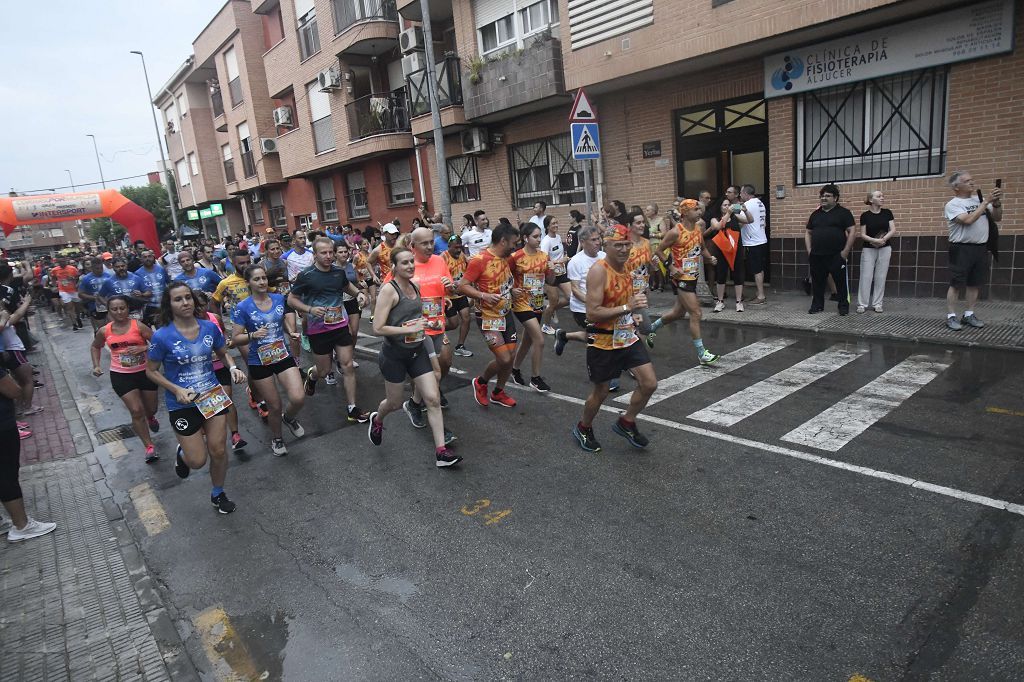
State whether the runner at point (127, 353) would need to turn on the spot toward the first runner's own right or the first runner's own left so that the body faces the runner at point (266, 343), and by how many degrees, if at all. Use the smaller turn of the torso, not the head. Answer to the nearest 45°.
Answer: approximately 45° to the first runner's own left

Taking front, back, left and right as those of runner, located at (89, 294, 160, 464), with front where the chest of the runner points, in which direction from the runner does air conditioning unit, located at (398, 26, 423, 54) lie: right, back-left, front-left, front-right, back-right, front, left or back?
back-left

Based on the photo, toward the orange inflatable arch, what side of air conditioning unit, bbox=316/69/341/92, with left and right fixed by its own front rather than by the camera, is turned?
right

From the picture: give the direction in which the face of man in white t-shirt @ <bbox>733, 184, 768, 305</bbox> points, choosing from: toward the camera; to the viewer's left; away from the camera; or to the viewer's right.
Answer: to the viewer's left

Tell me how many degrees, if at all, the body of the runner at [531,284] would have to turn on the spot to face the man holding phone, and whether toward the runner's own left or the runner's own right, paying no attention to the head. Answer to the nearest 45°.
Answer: approximately 45° to the runner's own left

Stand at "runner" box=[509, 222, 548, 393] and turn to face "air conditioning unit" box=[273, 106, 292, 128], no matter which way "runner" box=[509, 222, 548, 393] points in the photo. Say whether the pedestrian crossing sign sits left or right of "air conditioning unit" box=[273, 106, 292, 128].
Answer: right

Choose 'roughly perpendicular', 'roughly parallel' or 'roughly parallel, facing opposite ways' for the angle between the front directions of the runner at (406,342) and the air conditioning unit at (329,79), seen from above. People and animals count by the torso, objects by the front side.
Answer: roughly perpendicular

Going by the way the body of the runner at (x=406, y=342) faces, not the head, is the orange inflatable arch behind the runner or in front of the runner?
behind

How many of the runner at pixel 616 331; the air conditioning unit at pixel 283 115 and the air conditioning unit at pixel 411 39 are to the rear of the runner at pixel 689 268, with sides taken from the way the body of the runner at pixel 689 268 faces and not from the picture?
2

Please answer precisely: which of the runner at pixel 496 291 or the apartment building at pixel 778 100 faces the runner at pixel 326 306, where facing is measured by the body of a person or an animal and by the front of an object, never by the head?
the apartment building
